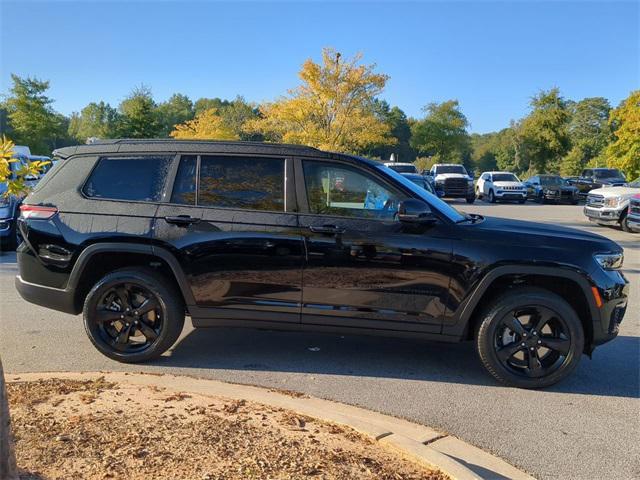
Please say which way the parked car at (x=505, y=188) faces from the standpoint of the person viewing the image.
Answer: facing the viewer and to the right of the viewer

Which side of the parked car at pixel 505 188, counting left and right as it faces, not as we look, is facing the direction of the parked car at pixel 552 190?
left

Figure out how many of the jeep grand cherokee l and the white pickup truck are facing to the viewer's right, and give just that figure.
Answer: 1

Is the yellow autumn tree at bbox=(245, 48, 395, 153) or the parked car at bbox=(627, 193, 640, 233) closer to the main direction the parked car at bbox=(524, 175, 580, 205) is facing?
the parked car

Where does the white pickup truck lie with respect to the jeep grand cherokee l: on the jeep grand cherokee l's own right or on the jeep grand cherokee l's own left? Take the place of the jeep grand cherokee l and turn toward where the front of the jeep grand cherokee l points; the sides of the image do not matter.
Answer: on the jeep grand cherokee l's own left

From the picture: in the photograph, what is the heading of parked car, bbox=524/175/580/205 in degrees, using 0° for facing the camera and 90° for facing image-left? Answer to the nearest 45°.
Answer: approximately 315°

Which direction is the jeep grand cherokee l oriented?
to the viewer's right

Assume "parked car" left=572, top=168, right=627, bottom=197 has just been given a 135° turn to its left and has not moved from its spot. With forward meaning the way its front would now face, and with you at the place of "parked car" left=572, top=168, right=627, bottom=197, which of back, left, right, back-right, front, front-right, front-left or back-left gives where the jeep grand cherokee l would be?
back

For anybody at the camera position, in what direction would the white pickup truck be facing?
facing the viewer and to the left of the viewer

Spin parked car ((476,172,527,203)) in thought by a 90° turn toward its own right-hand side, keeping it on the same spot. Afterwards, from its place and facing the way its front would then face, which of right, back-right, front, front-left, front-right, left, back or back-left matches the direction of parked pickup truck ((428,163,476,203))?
front
